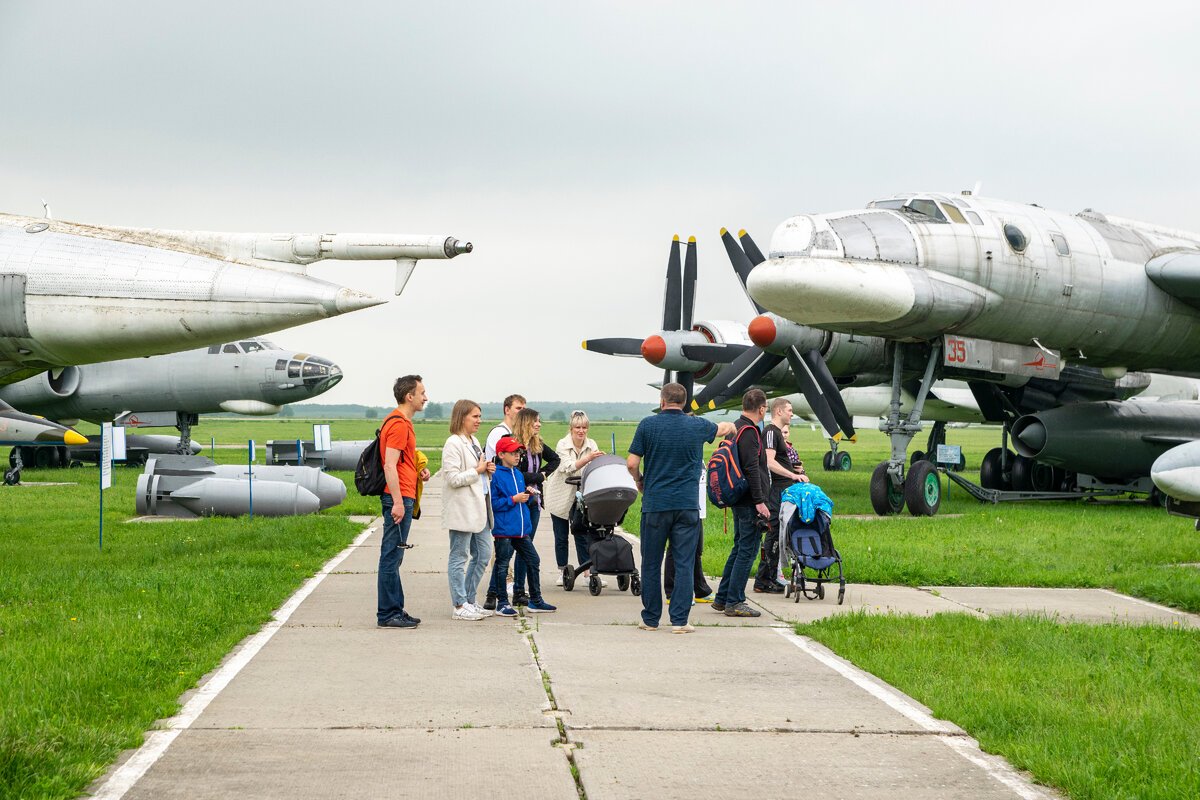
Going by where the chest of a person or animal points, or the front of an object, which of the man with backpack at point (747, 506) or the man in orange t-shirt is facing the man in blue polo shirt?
the man in orange t-shirt

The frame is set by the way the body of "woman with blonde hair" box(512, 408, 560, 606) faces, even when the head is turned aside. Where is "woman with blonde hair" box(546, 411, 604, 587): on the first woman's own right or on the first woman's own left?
on the first woman's own left

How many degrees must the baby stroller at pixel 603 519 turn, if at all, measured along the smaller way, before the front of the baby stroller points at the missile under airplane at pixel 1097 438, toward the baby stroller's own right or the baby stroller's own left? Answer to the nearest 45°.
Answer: approximately 90° to the baby stroller's own left

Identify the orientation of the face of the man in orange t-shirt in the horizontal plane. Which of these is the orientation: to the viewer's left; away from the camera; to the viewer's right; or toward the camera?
to the viewer's right

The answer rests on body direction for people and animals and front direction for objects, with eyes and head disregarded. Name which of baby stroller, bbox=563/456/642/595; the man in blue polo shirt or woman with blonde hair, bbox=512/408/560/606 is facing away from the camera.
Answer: the man in blue polo shirt

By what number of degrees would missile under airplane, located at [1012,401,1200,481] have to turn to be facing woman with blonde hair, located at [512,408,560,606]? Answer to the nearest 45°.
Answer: approximately 45° to its left

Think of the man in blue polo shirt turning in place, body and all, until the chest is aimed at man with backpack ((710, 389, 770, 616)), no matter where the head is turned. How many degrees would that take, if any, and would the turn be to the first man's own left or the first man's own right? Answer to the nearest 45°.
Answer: approximately 45° to the first man's own right

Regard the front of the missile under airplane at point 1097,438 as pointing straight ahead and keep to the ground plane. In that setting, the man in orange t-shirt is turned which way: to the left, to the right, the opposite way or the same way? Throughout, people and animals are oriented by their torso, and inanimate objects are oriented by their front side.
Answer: the opposite way

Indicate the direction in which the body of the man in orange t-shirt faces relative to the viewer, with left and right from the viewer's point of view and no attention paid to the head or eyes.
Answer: facing to the right of the viewer

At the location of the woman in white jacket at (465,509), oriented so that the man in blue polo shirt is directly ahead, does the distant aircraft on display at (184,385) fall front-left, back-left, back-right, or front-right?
back-left

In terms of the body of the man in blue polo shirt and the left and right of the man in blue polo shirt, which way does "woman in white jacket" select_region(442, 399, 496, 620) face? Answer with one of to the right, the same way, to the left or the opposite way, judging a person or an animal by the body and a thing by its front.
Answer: to the right
